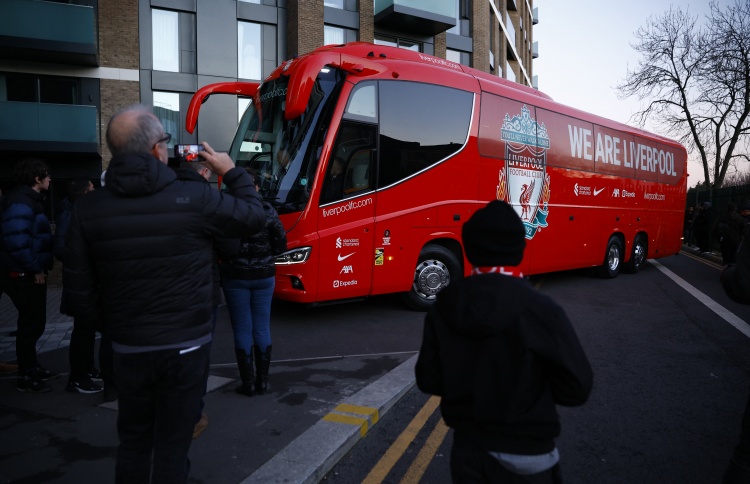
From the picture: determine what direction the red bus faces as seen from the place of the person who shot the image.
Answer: facing the viewer and to the left of the viewer

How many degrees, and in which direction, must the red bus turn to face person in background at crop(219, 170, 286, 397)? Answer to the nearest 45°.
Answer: approximately 45° to its left

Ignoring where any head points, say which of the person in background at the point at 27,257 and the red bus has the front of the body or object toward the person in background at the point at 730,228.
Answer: the person in background at the point at 27,257

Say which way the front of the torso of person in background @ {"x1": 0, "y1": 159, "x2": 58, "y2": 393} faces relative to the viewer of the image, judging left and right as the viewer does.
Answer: facing to the right of the viewer

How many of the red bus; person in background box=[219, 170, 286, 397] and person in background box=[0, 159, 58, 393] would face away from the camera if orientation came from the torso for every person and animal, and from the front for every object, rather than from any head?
1

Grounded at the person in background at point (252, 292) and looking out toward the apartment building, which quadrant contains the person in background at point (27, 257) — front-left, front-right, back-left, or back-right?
front-left

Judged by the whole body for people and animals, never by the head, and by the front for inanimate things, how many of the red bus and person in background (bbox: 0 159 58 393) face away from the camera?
0

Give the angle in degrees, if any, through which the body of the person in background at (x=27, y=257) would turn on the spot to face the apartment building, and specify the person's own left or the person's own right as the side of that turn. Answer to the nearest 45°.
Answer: approximately 90° to the person's own left

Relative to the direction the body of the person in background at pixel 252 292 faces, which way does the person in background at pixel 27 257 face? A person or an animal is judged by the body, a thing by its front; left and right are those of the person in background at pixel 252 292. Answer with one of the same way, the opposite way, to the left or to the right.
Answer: to the right

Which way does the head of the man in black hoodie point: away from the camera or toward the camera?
away from the camera

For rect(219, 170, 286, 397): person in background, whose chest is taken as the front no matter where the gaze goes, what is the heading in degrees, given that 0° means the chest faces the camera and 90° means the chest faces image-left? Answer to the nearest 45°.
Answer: approximately 180°

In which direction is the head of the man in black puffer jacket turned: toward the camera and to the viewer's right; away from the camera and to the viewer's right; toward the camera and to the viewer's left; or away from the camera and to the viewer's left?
away from the camera and to the viewer's right

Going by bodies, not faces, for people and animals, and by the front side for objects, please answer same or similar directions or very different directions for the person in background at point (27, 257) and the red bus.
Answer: very different directions

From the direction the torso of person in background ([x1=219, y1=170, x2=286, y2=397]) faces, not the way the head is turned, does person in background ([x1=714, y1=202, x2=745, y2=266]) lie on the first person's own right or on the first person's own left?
on the first person's own right

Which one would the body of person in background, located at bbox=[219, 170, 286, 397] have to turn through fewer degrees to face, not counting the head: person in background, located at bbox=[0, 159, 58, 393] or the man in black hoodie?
the person in background

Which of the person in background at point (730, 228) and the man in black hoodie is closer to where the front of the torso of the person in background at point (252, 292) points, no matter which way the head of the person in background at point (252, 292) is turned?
the person in background

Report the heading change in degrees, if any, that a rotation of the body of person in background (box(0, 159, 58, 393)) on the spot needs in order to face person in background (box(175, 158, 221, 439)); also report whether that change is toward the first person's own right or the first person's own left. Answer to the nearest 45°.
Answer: approximately 45° to the first person's own right

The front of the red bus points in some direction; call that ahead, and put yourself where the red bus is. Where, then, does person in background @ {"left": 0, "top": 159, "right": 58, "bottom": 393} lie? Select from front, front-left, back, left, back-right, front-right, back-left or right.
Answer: front

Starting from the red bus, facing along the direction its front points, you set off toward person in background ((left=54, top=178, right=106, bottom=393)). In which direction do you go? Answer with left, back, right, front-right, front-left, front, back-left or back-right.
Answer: front

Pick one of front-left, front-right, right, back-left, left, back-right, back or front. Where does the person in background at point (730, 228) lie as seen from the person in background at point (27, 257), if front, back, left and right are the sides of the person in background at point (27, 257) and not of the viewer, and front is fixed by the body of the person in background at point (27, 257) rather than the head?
front

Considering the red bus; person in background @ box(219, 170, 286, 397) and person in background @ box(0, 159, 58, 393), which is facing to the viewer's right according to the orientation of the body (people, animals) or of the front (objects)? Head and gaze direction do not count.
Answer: person in background @ box(0, 159, 58, 393)

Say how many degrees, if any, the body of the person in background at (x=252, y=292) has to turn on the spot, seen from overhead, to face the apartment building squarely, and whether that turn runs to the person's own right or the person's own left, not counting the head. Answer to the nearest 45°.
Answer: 0° — they already face it
